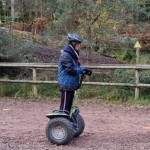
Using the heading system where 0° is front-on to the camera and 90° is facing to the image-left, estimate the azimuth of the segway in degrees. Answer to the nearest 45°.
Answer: approximately 315°

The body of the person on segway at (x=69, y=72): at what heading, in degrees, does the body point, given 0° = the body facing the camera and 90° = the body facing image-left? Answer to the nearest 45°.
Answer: approximately 270°
